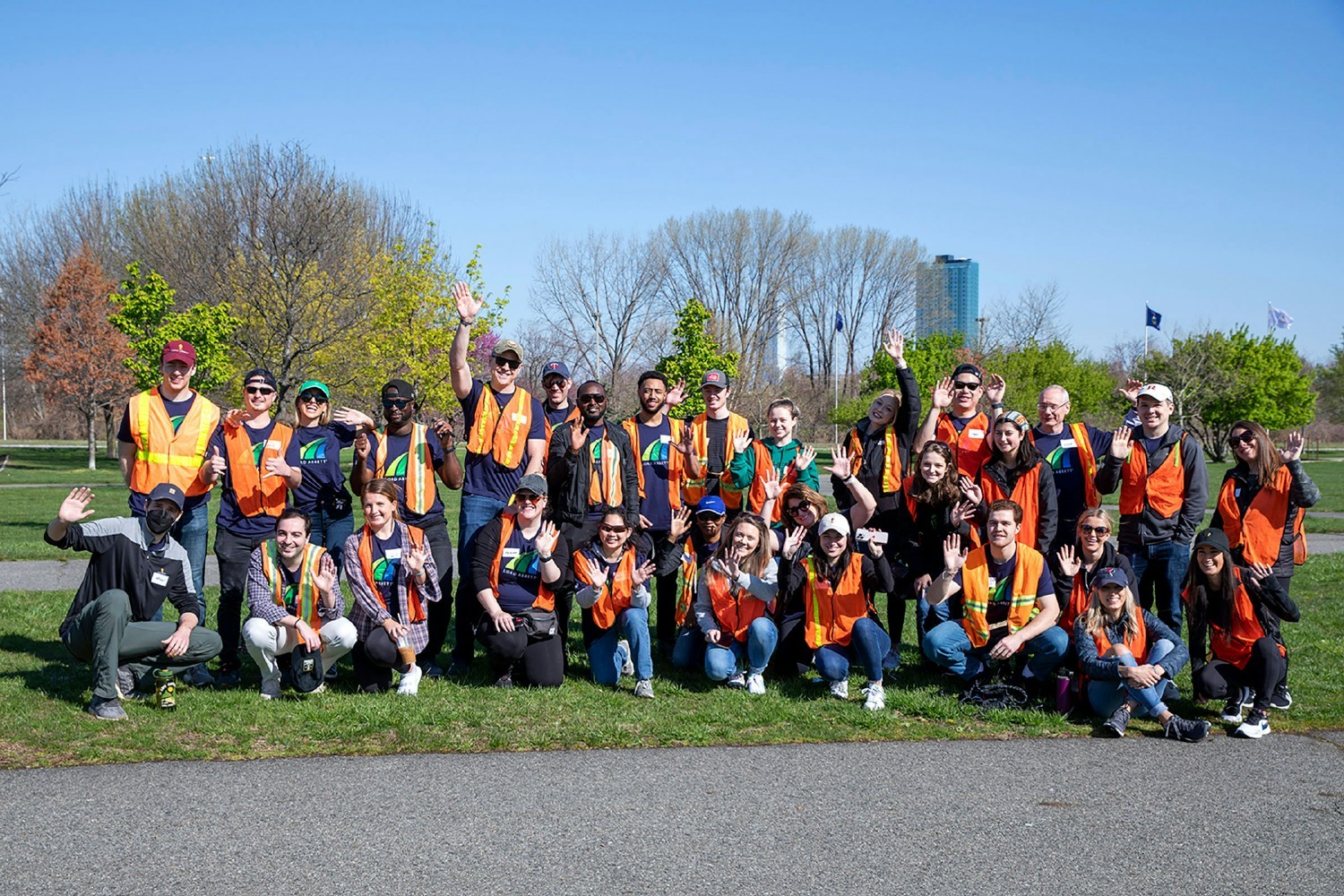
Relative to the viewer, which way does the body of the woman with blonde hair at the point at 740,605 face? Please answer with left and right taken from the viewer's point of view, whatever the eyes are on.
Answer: facing the viewer

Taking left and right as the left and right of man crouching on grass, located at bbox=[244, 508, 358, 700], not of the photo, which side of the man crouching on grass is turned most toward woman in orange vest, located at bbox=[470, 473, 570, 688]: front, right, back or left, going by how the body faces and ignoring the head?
left

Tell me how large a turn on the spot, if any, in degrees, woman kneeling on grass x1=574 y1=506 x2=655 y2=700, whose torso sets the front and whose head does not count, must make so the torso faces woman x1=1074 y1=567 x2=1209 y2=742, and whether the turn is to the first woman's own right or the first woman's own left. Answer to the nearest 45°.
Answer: approximately 90° to the first woman's own left

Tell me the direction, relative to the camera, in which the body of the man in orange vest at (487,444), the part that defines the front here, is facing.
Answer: toward the camera

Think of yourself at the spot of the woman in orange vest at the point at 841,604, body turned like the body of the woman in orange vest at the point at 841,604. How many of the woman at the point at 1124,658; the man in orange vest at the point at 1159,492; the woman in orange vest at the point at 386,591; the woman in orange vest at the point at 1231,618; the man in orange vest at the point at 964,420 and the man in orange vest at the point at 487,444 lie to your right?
2

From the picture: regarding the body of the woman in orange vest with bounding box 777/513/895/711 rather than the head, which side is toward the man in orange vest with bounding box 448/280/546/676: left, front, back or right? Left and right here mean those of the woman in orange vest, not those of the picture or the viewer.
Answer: right

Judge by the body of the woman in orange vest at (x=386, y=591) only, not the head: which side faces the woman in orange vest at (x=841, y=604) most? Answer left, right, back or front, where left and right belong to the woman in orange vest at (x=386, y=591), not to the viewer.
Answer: left
